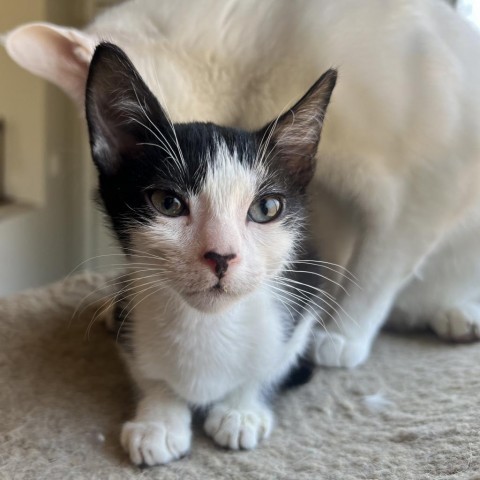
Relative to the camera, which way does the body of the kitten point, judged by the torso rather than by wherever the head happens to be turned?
toward the camera
